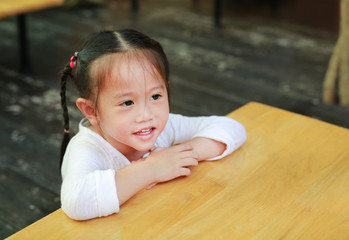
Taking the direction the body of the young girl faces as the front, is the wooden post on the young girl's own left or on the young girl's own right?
on the young girl's own left

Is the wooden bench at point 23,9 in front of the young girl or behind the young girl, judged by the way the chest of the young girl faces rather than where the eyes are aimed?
behind

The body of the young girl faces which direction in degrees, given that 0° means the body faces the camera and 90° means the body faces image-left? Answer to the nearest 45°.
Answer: approximately 315°

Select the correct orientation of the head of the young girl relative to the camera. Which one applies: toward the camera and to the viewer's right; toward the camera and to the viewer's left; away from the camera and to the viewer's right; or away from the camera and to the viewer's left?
toward the camera and to the viewer's right

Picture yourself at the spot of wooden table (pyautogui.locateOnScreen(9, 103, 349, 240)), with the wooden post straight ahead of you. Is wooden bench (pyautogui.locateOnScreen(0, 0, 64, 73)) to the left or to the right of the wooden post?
left
